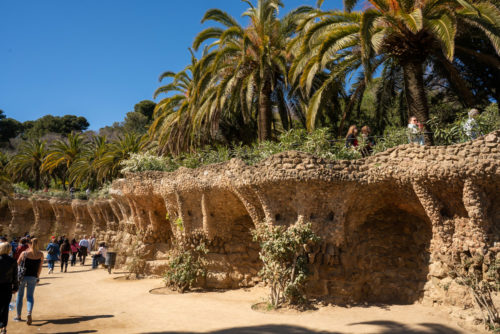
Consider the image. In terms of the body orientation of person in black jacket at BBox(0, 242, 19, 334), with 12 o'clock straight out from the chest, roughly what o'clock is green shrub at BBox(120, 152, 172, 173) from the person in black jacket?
The green shrub is roughly at 1 o'clock from the person in black jacket.

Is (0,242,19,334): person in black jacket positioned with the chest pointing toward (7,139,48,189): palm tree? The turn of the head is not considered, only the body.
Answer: yes

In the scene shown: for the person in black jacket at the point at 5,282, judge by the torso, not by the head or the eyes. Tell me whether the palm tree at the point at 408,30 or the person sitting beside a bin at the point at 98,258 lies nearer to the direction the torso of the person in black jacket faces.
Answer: the person sitting beside a bin

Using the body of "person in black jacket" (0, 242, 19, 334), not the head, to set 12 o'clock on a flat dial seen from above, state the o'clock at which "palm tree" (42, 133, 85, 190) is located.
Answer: The palm tree is roughly at 12 o'clock from the person in black jacket.

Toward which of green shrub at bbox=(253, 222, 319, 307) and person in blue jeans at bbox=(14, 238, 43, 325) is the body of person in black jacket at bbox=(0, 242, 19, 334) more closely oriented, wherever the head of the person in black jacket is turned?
the person in blue jeans

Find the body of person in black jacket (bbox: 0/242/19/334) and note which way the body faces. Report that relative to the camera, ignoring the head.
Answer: away from the camera

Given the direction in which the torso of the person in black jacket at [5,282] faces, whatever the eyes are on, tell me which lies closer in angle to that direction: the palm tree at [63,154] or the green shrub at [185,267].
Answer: the palm tree
